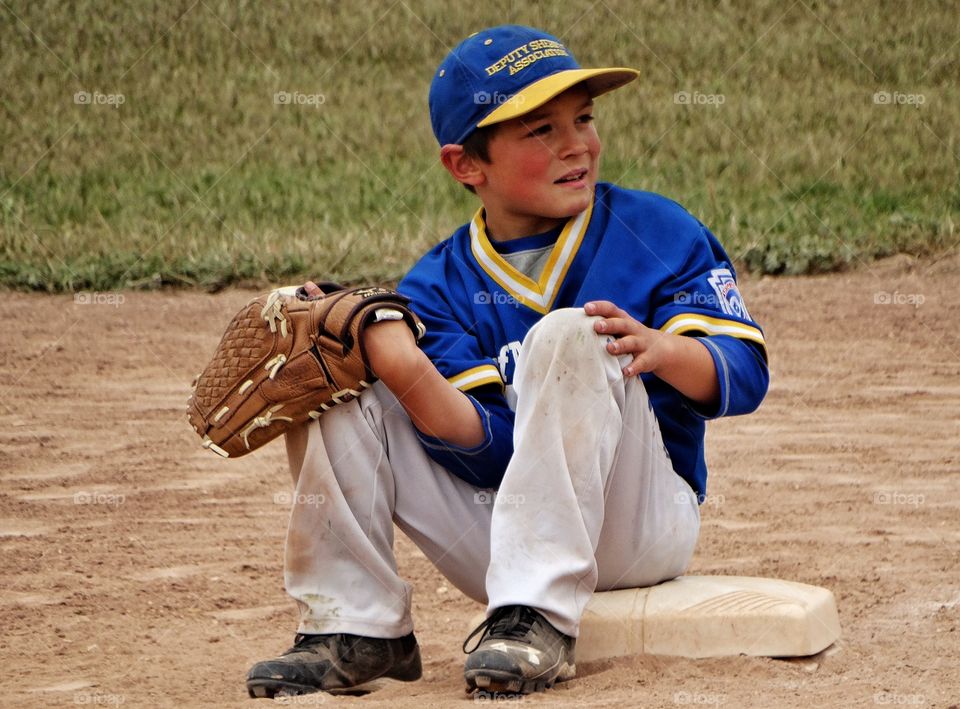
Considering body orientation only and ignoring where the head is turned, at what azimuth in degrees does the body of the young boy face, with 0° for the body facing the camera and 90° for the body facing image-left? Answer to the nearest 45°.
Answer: approximately 45°
